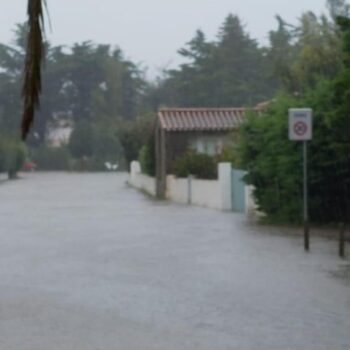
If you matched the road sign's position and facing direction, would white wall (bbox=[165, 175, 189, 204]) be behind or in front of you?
behind

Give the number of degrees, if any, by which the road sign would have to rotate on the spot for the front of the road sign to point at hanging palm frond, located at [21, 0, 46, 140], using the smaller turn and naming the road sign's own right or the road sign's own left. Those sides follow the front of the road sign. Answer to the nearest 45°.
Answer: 0° — it already faces it

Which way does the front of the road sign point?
toward the camera

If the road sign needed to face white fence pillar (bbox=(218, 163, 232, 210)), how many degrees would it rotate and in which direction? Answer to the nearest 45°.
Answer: approximately 180°

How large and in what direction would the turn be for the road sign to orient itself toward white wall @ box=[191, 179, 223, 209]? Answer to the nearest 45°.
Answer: approximately 180°

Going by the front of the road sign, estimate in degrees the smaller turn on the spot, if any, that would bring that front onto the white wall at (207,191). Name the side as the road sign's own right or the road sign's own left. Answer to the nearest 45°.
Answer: approximately 180°

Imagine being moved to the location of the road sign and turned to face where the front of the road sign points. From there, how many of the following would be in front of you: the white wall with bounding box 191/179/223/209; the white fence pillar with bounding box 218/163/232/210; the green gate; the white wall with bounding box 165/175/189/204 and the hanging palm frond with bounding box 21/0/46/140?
1

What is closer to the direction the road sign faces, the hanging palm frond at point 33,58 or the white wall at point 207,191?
the hanging palm frond

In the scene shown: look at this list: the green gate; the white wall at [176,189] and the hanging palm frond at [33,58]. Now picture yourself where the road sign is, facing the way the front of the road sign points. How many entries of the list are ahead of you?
1

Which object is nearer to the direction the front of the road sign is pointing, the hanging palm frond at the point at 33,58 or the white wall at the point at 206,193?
the hanging palm frond

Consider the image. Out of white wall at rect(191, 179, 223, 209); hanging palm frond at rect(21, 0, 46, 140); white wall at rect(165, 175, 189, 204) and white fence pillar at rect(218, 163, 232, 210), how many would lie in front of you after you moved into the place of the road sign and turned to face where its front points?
1

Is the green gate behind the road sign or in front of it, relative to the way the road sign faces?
behind

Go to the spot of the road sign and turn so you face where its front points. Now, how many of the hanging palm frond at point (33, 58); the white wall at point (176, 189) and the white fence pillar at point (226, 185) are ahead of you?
1
